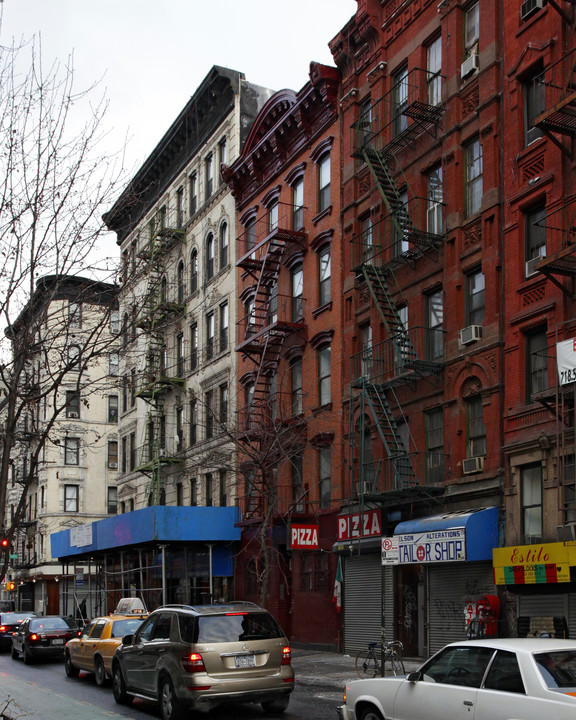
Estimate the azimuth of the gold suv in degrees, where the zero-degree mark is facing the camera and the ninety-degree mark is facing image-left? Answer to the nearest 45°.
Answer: approximately 135°

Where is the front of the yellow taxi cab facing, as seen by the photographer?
facing away from the viewer and to the left of the viewer

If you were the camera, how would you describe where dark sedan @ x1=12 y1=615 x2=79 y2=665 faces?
facing away from the viewer and to the left of the viewer

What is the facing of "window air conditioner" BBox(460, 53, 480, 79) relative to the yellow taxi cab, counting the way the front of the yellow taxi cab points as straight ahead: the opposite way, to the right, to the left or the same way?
to the left

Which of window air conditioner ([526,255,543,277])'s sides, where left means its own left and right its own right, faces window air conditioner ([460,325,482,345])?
right

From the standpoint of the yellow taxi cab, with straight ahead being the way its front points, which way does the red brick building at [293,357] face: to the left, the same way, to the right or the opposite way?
to the left

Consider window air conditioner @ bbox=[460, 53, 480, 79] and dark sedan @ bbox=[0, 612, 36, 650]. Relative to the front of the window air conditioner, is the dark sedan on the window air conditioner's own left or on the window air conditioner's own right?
on the window air conditioner's own right
